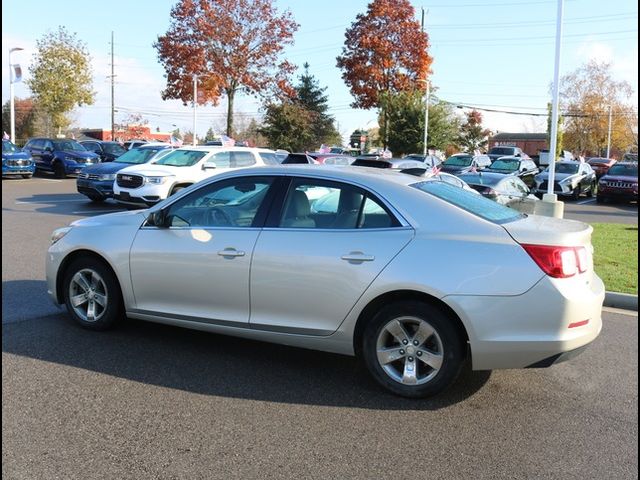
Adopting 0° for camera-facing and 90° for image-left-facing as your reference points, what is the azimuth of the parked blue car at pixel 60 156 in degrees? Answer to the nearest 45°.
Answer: approximately 315°

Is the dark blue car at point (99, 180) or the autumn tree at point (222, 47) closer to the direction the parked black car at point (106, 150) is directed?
the dark blue car

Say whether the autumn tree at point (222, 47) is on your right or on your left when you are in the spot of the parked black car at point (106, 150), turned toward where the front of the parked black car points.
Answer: on your left

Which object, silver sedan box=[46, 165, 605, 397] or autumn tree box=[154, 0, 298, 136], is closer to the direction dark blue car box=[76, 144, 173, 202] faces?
the silver sedan

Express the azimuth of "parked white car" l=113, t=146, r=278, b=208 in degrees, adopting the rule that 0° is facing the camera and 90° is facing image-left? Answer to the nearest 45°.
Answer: approximately 45°

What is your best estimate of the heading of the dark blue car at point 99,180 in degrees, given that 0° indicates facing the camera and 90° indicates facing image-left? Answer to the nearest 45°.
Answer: approximately 45°

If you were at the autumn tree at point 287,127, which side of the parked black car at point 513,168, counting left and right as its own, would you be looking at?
right

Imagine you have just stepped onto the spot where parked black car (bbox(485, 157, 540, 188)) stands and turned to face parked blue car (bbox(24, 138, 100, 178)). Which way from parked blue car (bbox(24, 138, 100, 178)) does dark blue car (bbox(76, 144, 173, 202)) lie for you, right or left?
left

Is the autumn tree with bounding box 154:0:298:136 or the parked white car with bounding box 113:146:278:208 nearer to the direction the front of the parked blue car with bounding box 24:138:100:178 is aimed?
the parked white car
